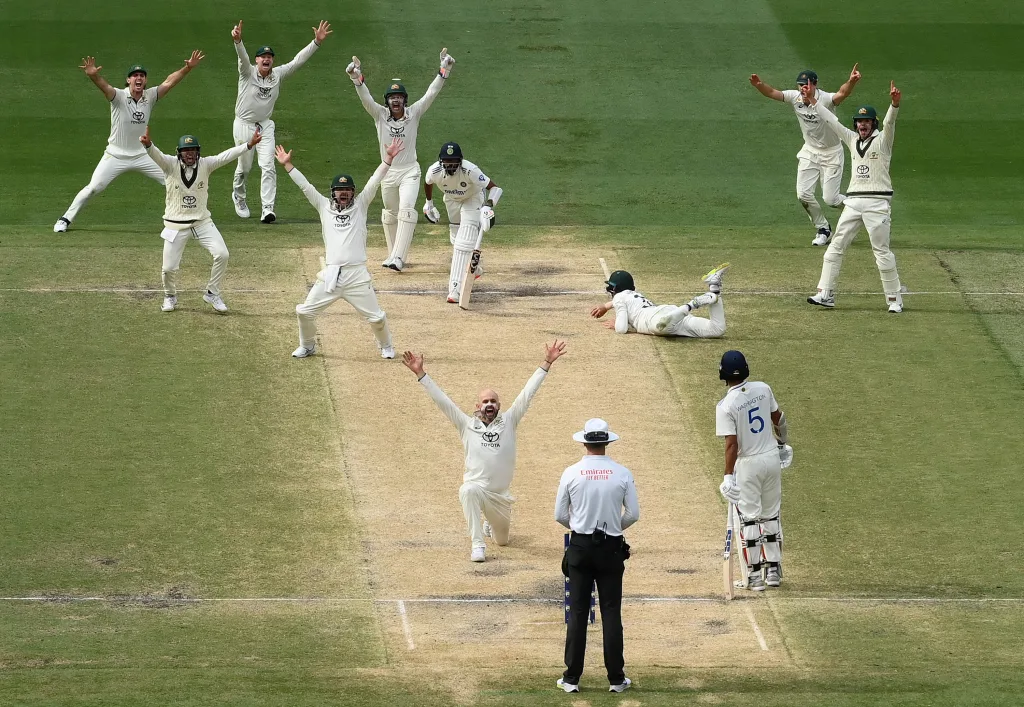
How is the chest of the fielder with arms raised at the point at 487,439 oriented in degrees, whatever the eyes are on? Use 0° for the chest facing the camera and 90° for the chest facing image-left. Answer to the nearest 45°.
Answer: approximately 0°

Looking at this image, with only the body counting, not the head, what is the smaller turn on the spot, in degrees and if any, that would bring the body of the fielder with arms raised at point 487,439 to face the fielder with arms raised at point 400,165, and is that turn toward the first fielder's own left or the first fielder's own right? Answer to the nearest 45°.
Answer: approximately 180°

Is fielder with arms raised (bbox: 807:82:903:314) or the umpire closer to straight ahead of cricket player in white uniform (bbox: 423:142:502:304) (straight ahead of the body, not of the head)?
the umpire

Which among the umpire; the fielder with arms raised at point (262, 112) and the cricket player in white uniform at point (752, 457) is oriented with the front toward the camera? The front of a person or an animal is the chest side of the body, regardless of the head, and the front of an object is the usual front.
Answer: the fielder with arms raised

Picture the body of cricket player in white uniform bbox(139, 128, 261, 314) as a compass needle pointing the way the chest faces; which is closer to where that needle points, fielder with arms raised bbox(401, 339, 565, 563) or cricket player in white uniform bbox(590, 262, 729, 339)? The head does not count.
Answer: the fielder with arms raised

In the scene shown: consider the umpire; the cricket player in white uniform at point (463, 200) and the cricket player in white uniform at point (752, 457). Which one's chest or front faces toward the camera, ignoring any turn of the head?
the cricket player in white uniform at point (463, 200)

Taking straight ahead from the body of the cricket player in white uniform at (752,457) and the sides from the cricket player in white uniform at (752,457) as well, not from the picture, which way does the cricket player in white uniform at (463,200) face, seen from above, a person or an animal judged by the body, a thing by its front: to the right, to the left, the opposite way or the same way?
the opposite way

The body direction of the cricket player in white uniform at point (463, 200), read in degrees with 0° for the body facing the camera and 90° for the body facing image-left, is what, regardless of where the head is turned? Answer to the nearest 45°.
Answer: approximately 0°

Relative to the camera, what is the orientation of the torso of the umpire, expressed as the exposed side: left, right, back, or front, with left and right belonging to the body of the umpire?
back

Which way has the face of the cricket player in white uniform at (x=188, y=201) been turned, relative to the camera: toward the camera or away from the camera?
toward the camera

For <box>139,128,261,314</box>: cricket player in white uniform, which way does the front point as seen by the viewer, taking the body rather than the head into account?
toward the camera

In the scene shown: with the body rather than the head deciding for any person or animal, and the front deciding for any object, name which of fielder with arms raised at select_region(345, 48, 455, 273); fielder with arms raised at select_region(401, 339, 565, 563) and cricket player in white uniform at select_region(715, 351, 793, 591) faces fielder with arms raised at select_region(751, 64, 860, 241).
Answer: the cricket player in white uniform

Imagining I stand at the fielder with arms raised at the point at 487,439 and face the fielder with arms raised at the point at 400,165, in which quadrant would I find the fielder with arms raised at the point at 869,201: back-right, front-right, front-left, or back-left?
front-right

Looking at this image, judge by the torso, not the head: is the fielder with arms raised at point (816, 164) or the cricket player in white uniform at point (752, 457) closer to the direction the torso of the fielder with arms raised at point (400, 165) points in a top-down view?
the cricket player in white uniform

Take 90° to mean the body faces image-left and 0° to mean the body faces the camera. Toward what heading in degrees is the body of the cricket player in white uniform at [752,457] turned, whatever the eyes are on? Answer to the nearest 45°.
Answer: approximately 180°

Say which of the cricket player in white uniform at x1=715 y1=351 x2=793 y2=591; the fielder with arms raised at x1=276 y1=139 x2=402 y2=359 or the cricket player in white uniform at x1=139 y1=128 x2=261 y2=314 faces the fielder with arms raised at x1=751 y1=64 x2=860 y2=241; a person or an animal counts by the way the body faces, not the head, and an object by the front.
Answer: the cricket player in white uniform at x1=715 y1=351 x2=793 y2=591

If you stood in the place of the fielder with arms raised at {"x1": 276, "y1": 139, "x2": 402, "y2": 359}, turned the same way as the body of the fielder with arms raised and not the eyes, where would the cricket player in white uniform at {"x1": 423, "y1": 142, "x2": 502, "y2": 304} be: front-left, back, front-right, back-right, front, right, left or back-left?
back-left

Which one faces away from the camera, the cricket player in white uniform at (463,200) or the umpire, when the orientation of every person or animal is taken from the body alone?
the umpire

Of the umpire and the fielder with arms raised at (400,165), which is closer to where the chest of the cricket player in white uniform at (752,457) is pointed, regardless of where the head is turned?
the fielder with arms raised
